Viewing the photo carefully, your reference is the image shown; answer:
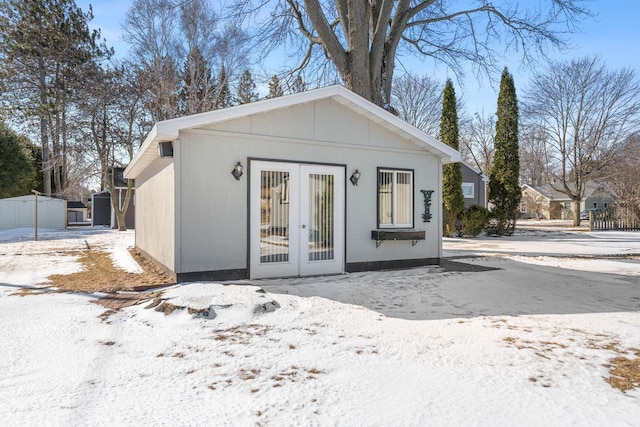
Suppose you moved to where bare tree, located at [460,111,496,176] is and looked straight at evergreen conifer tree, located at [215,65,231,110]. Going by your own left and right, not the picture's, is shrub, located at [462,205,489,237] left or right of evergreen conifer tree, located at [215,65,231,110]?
left

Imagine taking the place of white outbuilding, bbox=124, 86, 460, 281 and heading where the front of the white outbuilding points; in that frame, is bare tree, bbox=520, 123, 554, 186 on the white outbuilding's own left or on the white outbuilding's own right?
on the white outbuilding's own left

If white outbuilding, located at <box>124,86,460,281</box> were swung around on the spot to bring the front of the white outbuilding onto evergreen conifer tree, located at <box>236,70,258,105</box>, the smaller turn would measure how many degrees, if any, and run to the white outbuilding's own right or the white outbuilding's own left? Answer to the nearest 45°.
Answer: approximately 135° to the white outbuilding's own left

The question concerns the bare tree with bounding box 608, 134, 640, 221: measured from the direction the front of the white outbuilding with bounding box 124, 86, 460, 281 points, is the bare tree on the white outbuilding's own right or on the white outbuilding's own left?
on the white outbuilding's own left

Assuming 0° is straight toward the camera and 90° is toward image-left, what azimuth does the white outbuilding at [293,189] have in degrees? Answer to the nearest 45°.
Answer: approximately 315°

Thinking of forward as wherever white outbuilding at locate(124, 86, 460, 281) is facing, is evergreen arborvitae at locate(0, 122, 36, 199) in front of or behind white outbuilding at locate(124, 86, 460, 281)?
behind

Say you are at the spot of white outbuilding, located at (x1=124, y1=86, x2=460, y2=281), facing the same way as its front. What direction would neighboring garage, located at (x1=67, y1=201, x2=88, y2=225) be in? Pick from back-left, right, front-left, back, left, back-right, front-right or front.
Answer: back

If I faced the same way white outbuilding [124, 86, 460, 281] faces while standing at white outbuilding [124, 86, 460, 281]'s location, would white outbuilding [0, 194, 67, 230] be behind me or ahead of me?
behind

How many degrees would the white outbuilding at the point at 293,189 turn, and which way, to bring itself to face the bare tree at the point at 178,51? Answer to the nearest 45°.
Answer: approximately 180°

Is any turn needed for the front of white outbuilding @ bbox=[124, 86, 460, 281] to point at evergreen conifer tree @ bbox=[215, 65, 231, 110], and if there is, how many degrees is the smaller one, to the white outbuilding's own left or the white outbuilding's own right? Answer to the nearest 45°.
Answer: approximately 135° to the white outbuilding's own left

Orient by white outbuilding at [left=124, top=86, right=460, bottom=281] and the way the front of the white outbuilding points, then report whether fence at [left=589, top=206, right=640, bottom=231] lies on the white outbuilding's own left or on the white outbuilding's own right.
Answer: on the white outbuilding's own left
